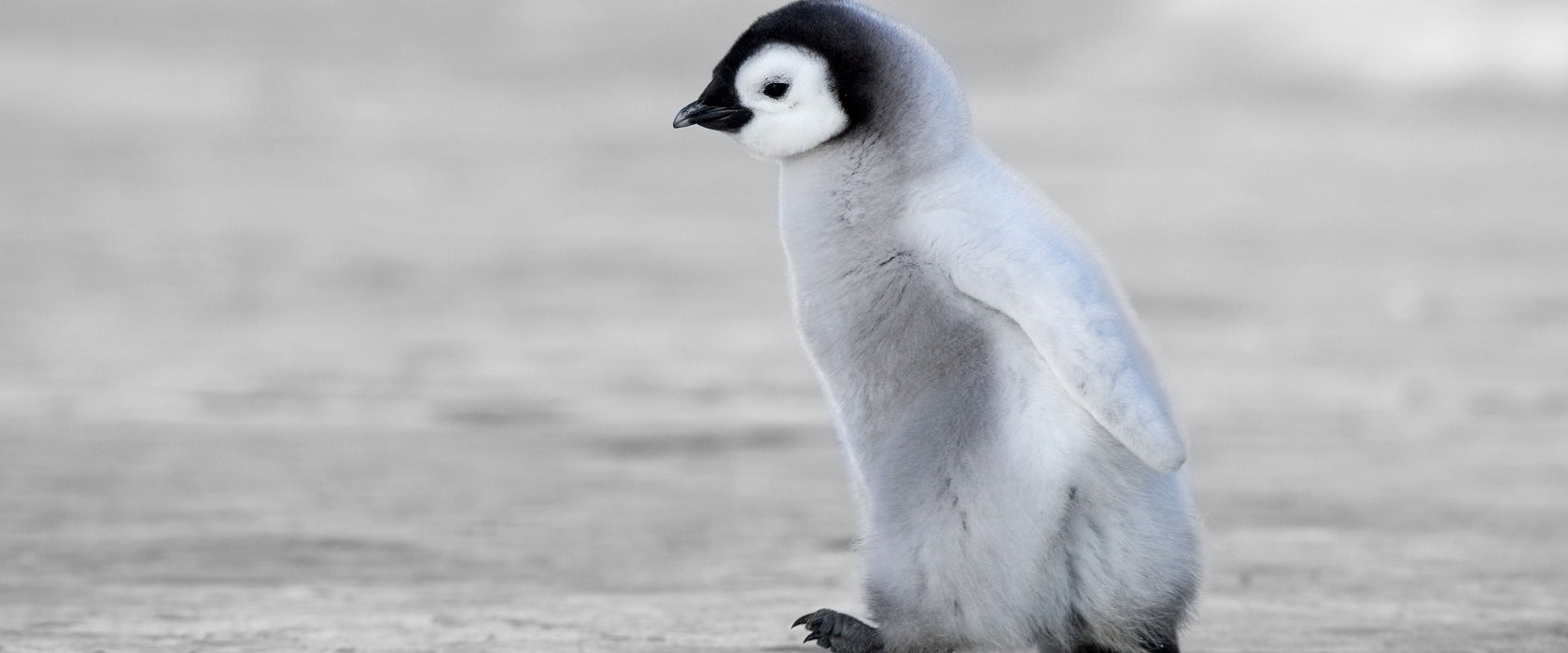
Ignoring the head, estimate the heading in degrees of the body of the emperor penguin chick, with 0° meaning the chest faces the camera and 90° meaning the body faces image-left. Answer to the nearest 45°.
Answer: approximately 90°
